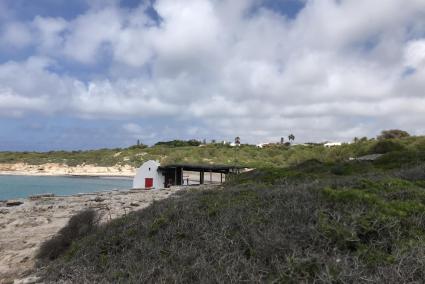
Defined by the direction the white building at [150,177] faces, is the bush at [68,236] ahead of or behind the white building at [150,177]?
ahead

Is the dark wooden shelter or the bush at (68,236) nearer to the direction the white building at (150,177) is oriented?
the bush

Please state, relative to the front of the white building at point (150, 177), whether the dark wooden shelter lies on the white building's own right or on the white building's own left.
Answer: on the white building's own left

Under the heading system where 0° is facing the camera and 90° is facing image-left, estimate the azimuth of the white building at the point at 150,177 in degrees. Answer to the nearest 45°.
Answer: approximately 0°
